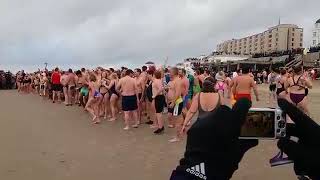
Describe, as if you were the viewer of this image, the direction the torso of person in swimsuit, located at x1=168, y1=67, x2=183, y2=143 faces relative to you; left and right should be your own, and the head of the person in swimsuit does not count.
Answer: facing to the left of the viewer

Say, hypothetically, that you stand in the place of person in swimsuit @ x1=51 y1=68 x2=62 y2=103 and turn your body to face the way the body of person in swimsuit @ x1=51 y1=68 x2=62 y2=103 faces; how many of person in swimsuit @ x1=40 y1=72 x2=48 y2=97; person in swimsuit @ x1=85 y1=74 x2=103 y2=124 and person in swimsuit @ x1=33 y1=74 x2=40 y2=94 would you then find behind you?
1

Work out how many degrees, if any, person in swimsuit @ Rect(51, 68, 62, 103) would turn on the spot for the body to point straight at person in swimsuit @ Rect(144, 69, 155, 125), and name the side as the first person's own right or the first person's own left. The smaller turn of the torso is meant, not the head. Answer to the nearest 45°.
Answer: approximately 180°

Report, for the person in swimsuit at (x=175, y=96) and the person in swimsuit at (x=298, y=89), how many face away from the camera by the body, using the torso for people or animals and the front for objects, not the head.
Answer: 1

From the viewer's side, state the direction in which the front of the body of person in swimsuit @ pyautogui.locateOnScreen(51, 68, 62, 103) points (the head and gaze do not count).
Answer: away from the camera
